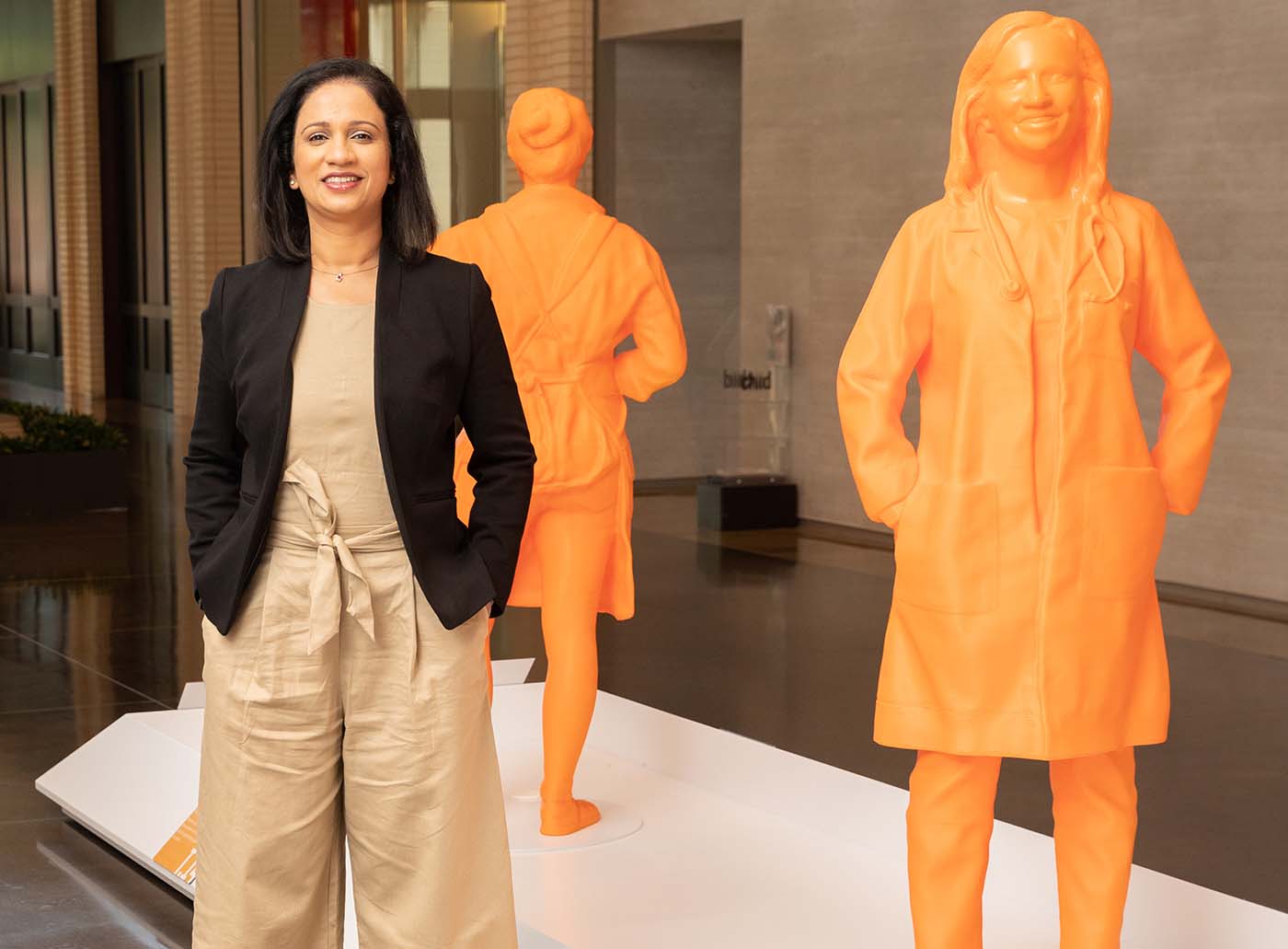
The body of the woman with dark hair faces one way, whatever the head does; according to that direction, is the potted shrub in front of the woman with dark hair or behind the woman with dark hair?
behind

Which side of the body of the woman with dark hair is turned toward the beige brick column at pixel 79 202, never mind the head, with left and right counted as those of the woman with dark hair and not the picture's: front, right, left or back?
back

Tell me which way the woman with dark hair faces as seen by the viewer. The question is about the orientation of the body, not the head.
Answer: toward the camera

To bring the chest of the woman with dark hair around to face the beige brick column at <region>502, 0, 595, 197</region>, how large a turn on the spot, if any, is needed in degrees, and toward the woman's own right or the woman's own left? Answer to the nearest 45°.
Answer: approximately 180°

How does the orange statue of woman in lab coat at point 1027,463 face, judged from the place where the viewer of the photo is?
facing the viewer

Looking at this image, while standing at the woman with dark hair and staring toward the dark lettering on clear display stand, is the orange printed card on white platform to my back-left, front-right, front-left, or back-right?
front-left

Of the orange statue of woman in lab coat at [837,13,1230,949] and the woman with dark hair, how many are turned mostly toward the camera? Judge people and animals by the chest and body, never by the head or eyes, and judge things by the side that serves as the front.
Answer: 2

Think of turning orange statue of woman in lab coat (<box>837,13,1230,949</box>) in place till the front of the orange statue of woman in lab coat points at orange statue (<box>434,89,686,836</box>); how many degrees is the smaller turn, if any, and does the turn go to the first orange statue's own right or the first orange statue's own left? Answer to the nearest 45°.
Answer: approximately 135° to the first orange statue's own right

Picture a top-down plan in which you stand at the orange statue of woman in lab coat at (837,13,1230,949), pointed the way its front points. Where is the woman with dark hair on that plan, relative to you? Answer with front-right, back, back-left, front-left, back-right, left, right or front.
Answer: front-right

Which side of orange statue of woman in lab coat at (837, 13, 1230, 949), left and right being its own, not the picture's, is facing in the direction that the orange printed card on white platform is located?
right
